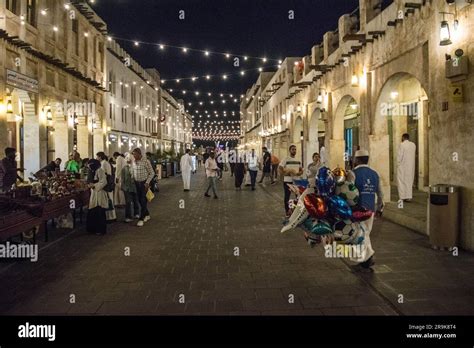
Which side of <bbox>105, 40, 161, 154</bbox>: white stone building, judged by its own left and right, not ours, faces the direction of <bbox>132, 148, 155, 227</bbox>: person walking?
right

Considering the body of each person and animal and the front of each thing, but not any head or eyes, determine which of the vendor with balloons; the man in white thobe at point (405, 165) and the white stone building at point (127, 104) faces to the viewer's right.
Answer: the white stone building

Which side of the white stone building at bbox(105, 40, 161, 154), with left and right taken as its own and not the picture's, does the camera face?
right

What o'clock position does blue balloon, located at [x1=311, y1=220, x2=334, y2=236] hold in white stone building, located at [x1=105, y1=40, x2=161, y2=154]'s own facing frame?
The blue balloon is roughly at 3 o'clock from the white stone building.

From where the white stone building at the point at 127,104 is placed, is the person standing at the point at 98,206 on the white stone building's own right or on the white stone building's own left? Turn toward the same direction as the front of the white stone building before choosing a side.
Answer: on the white stone building's own right
